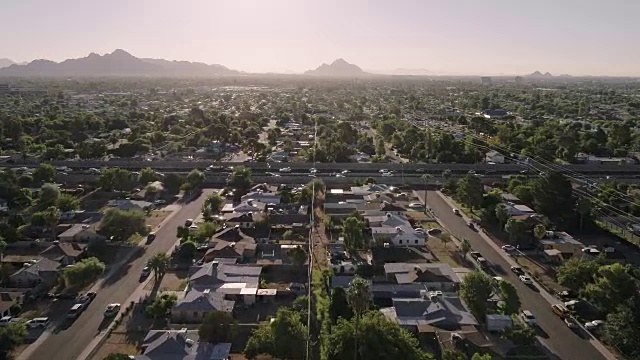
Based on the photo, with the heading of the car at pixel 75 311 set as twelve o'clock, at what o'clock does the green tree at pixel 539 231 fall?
The green tree is roughly at 8 o'clock from the car.

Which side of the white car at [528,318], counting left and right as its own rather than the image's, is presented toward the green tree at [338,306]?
right

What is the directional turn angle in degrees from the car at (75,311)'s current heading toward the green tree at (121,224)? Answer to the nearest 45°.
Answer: approximately 135° to its right

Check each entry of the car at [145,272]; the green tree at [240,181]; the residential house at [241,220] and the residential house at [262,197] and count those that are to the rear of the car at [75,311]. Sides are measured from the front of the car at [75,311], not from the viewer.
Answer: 4

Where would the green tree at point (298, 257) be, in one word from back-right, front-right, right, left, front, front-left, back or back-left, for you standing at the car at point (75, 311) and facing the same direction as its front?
back-left

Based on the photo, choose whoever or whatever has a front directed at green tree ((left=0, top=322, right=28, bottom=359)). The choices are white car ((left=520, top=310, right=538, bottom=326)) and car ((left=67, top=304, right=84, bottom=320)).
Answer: the car

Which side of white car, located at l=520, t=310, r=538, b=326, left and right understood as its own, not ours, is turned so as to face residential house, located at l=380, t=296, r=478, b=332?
right

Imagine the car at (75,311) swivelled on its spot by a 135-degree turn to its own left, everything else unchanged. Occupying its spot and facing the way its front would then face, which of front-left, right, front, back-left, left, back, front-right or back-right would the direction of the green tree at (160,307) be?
front-right

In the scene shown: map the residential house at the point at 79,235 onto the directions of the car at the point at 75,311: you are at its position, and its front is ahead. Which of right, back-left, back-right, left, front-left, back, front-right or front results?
back-right

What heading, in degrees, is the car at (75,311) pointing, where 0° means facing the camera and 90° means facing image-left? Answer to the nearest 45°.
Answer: approximately 45°

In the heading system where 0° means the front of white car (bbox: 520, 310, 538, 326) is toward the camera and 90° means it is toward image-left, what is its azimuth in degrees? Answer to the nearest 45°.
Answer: approximately 315°

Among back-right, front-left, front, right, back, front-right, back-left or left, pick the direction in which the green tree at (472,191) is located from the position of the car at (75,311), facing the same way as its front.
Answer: back-left

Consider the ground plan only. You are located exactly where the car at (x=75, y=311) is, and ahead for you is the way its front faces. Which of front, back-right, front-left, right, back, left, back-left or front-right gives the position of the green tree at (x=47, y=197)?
back-right
